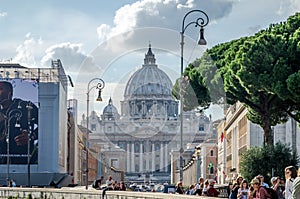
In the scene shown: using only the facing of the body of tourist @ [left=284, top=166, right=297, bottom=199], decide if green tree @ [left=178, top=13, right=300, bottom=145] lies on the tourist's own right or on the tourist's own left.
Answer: on the tourist's own right

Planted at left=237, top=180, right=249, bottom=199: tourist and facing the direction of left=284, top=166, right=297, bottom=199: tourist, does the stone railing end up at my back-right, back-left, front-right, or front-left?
back-right

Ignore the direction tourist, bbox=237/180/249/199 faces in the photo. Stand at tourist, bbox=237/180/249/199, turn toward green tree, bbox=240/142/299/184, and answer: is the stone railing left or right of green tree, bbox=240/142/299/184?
left

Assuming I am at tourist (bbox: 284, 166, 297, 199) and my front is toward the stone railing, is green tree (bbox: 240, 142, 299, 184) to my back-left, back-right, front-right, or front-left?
front-right

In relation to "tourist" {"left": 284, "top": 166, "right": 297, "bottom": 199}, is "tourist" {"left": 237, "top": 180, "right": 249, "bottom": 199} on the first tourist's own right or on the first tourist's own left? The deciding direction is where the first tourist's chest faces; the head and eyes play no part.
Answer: on the first tourist's own right

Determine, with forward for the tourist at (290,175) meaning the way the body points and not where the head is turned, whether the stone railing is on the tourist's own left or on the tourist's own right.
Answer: on the tourist's own right

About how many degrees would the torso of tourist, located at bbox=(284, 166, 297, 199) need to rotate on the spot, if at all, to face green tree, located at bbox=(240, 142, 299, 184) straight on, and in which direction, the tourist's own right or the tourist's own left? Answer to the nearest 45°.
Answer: approximately 135° to the tourist's own right

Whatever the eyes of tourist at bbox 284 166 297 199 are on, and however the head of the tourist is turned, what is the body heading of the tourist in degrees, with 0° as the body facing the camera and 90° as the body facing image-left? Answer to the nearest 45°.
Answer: approximately 45°
